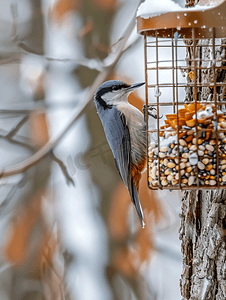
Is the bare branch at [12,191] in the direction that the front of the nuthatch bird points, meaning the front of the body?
no

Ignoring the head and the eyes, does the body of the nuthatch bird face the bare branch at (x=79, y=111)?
no

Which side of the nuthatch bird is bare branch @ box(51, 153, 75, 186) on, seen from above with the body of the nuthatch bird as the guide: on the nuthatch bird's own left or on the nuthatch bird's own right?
on the nuthatch bird's own left

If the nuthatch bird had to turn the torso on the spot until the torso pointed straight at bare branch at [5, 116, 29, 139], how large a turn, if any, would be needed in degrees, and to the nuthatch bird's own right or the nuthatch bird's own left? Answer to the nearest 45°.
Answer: approximately 135° to the nuthatch bird's own left

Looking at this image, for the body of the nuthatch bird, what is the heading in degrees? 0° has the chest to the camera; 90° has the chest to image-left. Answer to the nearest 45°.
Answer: approximately 270°
